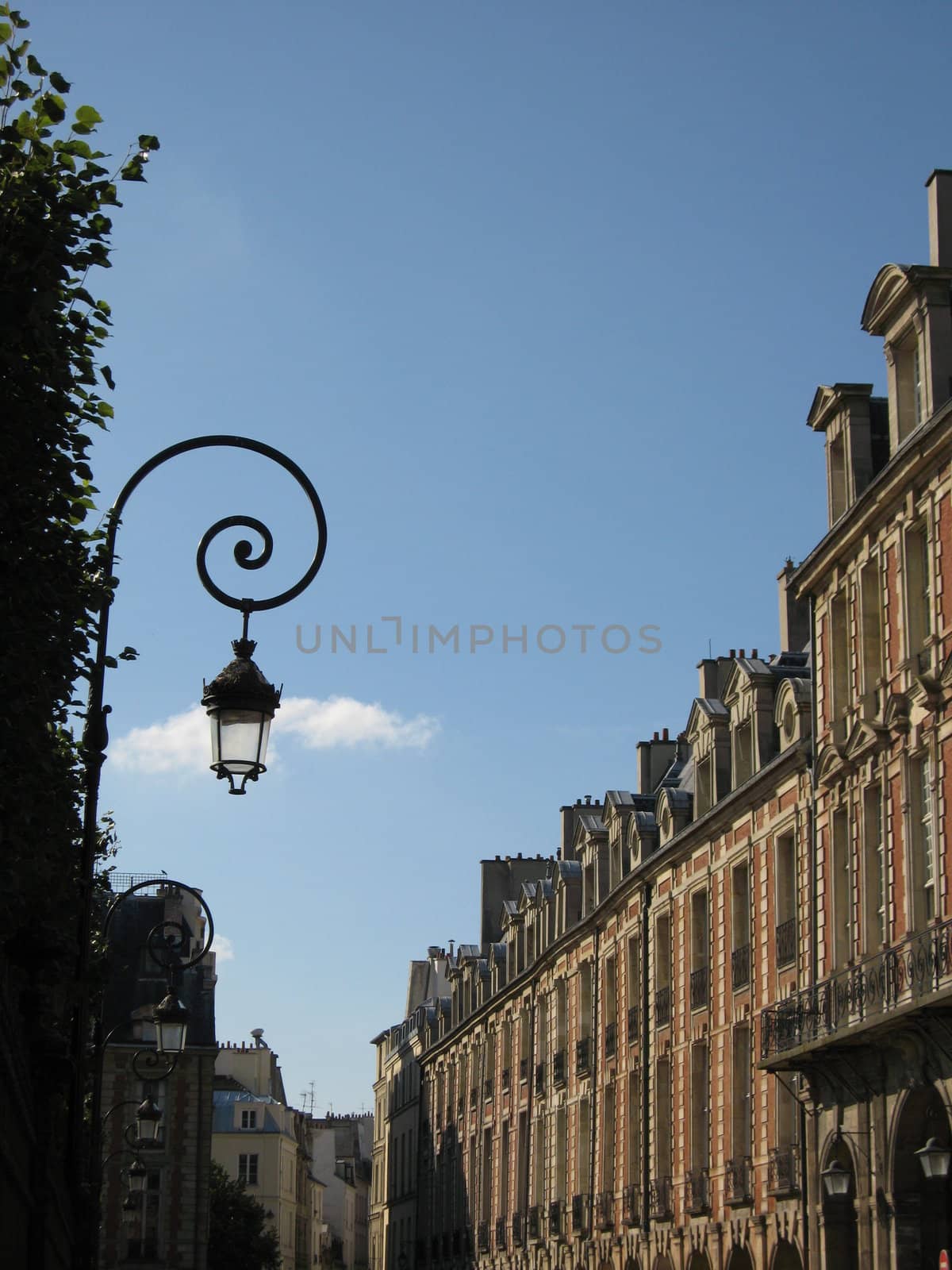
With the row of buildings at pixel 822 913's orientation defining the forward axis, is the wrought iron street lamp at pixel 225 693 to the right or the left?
on its left

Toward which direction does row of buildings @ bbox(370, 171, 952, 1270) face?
to the viewer's left

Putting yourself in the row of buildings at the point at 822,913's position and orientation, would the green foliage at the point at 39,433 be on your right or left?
on your left
